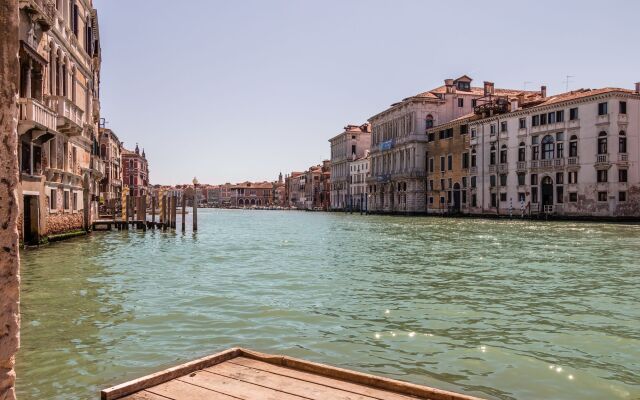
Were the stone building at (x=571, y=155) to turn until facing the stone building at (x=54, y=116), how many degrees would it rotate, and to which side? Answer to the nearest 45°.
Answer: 0° — it already faces it

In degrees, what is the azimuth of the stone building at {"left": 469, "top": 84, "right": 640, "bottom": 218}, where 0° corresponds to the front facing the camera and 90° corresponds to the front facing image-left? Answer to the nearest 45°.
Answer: approximately 45°
